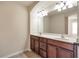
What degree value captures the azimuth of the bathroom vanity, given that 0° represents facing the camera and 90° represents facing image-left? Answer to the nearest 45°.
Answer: approximately 45°
